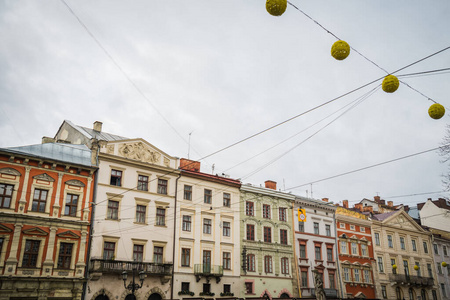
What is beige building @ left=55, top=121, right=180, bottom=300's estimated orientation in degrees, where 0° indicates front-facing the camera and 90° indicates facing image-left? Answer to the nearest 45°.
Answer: approximately 315°

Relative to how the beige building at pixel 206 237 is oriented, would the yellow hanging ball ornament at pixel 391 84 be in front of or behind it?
in front

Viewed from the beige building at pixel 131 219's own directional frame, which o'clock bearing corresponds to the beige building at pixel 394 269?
the beige building at pixel 394 269 is roughly at 10 o'clock from the beige building at pixel 131 219.

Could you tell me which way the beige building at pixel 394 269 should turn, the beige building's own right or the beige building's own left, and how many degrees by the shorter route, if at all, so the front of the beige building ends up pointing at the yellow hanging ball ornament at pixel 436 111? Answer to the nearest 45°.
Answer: approximately 45° to the beige building's own right

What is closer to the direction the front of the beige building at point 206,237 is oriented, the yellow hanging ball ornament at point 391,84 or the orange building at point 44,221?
the yellow hanging ball ornament

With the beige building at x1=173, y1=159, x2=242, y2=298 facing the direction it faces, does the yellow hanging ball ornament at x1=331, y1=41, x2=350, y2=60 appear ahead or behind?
ahead

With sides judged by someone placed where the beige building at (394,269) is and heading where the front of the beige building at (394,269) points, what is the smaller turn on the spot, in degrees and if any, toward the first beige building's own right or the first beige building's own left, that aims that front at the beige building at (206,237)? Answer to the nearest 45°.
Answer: approximately 90° to the first beige building's own right

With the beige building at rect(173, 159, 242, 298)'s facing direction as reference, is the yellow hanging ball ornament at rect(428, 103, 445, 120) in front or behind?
in front

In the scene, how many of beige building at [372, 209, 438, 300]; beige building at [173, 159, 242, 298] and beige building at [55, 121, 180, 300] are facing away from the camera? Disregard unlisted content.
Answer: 0

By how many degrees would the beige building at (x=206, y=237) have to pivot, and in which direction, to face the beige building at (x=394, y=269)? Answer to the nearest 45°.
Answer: approximately 90° to its left

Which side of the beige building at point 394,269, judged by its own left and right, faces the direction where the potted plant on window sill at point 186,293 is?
right

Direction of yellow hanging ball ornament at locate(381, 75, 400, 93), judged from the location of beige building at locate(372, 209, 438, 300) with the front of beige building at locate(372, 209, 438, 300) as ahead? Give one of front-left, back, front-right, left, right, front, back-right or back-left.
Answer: front-right

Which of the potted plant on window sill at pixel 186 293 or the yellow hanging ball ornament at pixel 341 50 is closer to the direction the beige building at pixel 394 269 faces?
the yellow hanging ball ornament

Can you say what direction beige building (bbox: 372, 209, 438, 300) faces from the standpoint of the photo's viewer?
facing the viewer and to the right of the viewer
